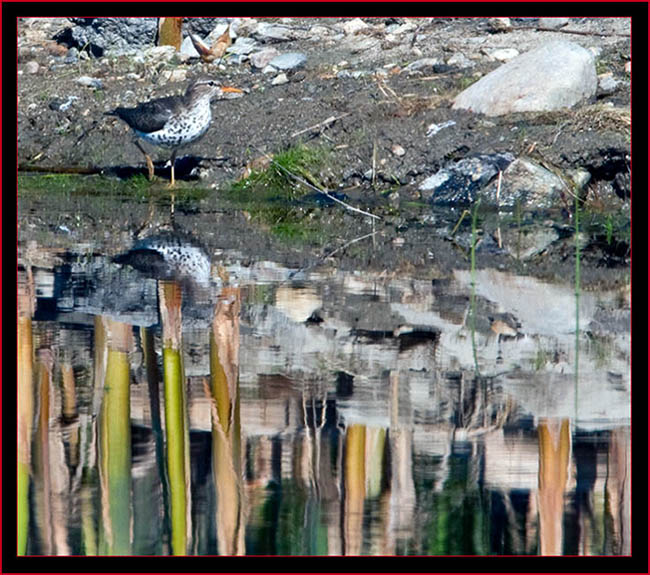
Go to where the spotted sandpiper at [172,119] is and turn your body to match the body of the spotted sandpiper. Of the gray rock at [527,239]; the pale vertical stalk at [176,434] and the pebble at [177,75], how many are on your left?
1

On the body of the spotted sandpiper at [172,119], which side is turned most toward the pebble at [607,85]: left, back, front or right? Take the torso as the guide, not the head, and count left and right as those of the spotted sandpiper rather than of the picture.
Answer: front

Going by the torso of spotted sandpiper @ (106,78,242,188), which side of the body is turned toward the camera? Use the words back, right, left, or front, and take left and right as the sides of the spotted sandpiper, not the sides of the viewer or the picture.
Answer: right

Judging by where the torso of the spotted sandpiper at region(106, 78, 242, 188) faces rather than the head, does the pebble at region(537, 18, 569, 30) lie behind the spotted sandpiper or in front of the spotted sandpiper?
in front

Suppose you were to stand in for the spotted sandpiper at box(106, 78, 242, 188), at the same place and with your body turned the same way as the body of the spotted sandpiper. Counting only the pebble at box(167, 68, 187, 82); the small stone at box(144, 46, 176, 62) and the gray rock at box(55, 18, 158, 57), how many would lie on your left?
3

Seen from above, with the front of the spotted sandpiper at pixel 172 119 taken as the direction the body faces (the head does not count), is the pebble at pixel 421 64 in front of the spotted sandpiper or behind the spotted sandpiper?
in front

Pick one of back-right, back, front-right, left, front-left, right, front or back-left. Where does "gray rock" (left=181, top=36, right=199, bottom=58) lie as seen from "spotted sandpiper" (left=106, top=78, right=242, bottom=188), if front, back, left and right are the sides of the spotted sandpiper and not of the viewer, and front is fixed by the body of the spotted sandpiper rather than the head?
left

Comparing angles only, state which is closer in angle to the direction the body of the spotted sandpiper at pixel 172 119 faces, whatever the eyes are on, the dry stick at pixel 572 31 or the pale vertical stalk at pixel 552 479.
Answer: the dry stick

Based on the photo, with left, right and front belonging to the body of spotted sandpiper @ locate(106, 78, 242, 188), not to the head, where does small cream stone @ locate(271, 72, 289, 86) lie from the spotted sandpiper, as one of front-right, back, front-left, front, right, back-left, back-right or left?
front-left

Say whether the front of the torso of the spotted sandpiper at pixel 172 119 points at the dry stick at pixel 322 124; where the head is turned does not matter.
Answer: yes
